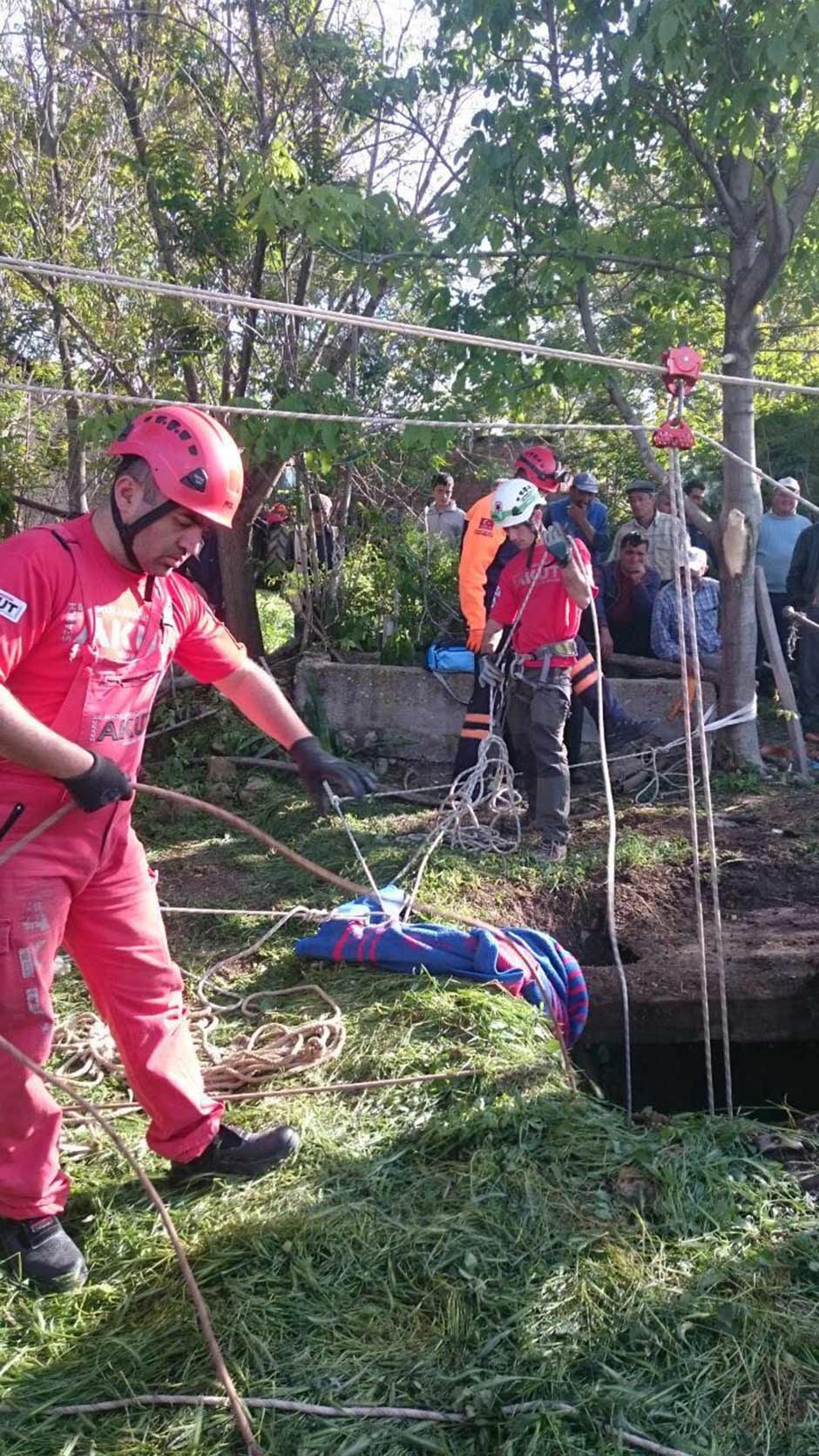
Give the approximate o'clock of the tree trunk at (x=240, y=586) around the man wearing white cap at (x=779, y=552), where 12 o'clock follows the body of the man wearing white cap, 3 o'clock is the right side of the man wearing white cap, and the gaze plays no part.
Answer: The tree trunk is roughly at 2 o'clock from the man wearing white cap.

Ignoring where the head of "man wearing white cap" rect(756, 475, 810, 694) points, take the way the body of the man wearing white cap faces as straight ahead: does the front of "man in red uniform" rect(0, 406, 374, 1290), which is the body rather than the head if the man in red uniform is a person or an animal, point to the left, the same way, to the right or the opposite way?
to the left

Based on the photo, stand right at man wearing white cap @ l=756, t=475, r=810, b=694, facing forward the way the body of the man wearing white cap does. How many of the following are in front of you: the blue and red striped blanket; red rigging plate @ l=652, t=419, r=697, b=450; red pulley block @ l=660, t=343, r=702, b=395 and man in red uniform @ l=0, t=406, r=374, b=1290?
4

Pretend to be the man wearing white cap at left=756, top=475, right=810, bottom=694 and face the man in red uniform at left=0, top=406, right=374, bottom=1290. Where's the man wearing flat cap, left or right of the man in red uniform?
right

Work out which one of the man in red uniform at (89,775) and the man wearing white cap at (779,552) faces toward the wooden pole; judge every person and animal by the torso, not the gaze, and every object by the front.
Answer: the man wearing white cap

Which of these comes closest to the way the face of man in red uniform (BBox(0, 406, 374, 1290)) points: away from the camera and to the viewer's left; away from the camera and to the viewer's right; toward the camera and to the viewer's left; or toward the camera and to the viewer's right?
toward the camera and to the viewer's right

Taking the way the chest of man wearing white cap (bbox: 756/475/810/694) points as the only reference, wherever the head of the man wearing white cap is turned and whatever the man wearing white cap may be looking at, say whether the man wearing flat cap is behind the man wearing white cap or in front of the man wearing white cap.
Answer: in front

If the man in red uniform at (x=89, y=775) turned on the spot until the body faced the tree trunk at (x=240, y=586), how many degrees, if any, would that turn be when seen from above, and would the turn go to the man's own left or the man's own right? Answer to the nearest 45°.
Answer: approximately 135° to the man's own left

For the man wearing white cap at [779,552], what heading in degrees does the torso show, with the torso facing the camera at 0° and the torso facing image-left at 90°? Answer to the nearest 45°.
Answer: approximately 0°
